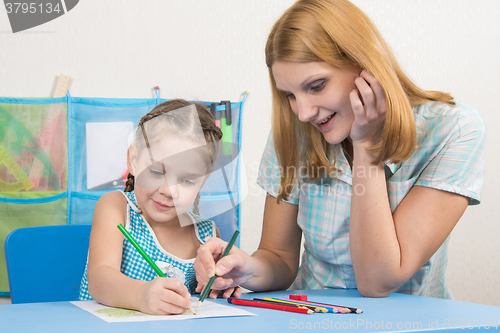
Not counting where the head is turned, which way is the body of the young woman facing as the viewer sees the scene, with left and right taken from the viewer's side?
facing the viewer and to the left of the viewer

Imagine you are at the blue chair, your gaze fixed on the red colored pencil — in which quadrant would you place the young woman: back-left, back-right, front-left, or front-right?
front-left

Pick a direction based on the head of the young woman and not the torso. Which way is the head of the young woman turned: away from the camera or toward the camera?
toward the camera

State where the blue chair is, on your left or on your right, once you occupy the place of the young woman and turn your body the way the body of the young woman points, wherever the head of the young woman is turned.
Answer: on your right

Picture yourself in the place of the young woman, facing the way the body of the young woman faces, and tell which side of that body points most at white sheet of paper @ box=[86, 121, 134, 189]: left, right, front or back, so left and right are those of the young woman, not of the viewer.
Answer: right
